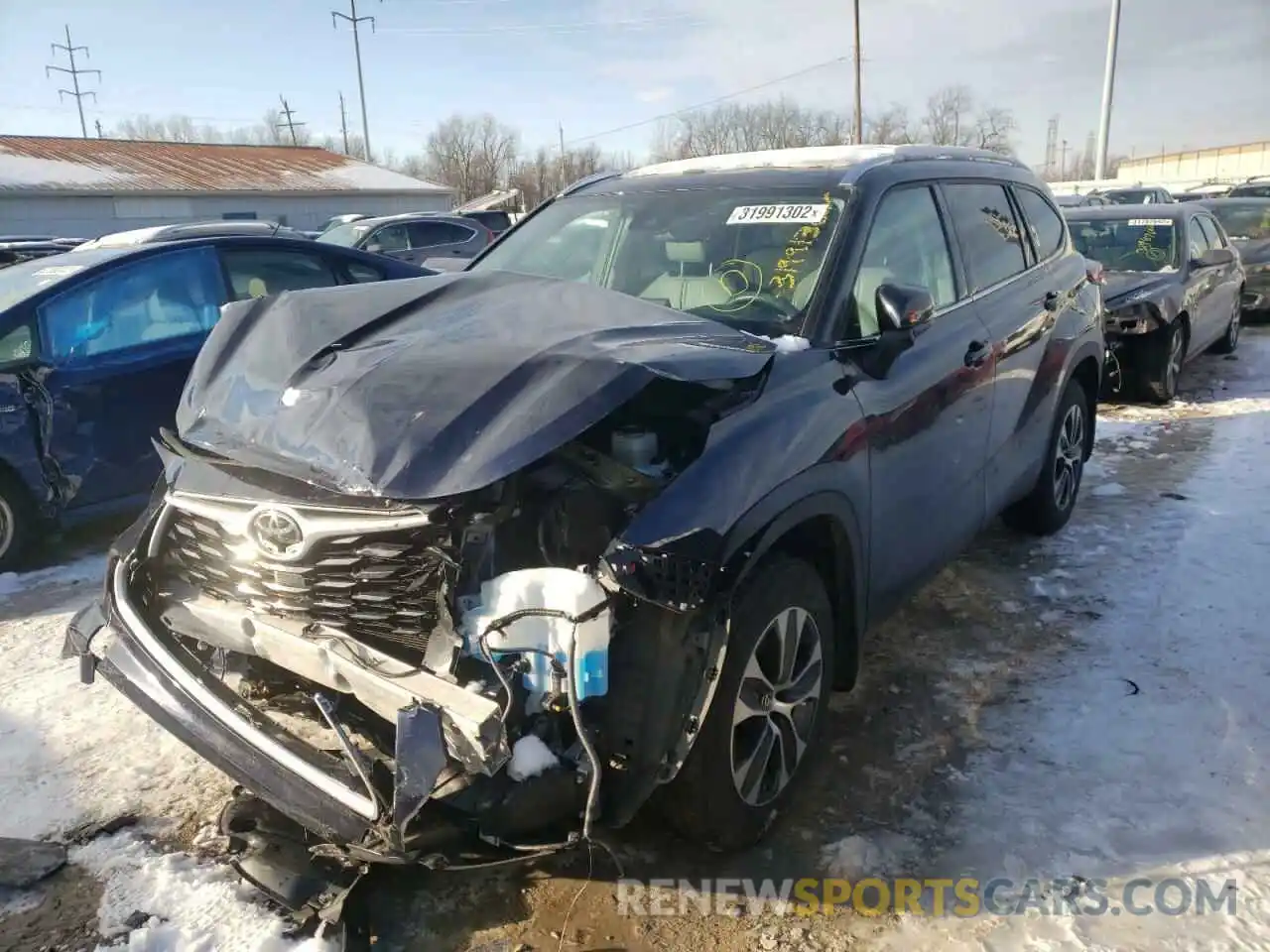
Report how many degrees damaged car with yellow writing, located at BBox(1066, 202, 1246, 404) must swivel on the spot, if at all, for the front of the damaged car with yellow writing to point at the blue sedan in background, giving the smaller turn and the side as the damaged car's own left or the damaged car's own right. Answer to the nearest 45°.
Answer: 0° — it already faces it

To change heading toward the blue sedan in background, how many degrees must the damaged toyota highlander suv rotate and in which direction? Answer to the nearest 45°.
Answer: approximately 90° to its right

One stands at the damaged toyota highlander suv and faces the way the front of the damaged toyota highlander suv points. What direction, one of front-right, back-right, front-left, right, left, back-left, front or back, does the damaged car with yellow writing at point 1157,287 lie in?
back

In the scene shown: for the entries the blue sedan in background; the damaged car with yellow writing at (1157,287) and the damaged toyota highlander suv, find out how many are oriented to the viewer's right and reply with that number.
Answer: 0

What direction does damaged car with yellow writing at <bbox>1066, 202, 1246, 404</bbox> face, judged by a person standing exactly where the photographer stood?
facing the viewer and to the left of the viewer

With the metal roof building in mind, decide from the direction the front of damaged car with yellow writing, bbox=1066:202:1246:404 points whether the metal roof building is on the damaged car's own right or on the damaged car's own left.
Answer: on the damaged car's own right

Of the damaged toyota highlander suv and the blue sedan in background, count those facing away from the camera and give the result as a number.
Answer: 0

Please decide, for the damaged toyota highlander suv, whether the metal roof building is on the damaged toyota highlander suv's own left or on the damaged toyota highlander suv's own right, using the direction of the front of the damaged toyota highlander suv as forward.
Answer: on the damaged toyota highlander suv's own right

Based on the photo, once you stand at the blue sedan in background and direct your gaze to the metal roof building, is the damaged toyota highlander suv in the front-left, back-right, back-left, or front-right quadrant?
back-right

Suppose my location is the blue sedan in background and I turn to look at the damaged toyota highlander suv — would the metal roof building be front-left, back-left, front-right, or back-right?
back-left

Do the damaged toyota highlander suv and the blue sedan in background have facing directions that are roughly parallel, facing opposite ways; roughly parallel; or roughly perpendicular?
roughly parallel

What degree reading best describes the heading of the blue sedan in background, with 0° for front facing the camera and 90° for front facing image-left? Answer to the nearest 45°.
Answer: approximately 45°
